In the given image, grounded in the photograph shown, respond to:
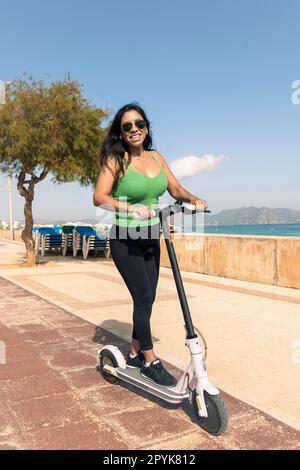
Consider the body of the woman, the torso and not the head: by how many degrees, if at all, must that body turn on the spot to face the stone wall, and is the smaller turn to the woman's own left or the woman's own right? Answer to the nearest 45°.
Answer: approximately 135° to the woman's own left

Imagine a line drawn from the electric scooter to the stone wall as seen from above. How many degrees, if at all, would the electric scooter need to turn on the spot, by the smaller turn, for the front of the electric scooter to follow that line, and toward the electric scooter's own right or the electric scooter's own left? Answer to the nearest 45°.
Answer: approximately 135° to the electric scooter's own left

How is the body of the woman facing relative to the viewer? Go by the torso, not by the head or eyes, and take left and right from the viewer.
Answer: facing the viewer and to the right of the viewer

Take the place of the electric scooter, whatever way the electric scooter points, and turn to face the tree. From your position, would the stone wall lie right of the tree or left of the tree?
right
